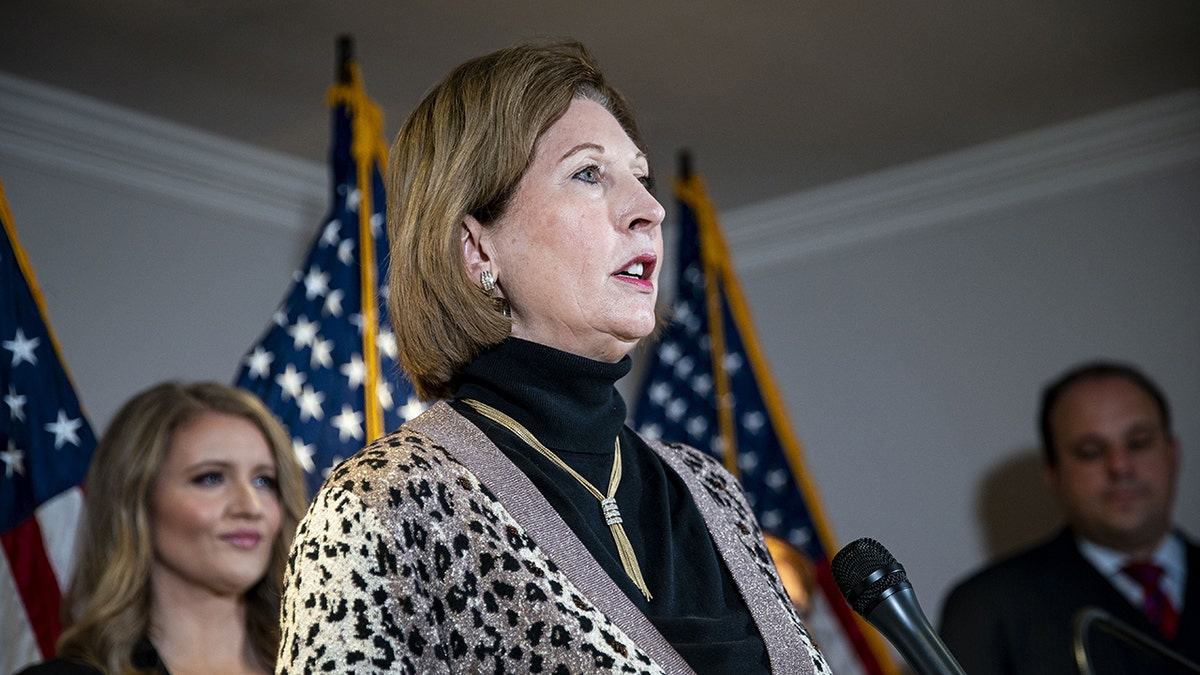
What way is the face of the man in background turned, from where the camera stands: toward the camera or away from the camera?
toward the camera

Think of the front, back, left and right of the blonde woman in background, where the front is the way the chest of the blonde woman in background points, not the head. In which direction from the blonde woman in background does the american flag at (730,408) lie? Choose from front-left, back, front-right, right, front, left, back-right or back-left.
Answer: left

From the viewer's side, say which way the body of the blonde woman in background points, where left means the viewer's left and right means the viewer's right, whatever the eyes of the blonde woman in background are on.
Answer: facing the viewer and to the right of the viewer

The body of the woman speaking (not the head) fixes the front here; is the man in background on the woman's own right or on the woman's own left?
on the woman's own left

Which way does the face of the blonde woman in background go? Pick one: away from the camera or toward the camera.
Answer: toward the camera

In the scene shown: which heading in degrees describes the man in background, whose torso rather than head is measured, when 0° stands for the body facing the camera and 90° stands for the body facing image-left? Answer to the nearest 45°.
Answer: approximately 315°

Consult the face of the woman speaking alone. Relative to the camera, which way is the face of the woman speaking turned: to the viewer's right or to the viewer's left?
to the viewer's right

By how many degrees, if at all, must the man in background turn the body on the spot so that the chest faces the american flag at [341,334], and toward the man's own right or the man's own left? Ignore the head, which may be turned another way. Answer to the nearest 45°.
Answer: approximately 90° to the man's own right

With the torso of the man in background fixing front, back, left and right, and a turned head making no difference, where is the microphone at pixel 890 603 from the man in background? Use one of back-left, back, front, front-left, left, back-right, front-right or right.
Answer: front-right

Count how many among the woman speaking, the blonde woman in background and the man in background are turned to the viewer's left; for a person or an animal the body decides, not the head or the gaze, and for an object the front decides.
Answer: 0

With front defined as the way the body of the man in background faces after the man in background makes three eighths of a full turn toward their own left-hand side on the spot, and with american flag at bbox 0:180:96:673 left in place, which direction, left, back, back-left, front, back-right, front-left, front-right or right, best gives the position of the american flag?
back-left

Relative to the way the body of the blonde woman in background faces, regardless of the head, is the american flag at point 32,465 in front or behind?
behind
